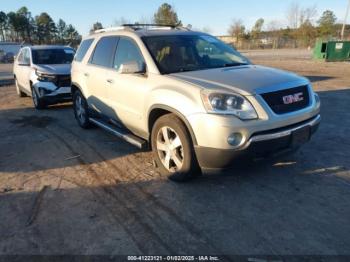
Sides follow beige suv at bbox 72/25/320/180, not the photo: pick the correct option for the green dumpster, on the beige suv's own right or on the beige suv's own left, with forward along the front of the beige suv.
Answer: on the beige suv's own left

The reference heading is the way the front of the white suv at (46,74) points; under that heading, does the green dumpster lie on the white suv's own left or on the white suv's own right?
on the white suv's own left

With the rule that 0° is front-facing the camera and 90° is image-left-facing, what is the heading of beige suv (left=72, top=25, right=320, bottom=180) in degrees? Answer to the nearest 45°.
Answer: approximately 315°

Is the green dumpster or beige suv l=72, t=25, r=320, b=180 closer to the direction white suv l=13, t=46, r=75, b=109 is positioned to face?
the beige suv

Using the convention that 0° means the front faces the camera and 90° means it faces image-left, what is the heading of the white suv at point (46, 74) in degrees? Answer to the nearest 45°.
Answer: approximately 315°

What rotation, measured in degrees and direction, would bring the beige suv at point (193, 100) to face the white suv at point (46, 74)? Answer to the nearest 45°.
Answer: approximately 180°
